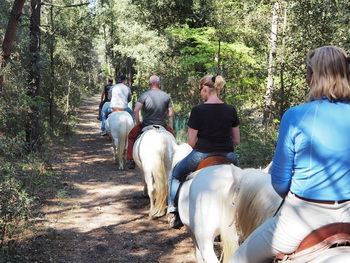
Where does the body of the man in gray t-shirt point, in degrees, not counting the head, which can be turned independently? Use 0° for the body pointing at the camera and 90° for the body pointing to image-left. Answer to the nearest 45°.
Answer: approximately 180°

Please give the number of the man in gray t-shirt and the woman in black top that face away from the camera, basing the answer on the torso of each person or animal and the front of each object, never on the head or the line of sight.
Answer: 2

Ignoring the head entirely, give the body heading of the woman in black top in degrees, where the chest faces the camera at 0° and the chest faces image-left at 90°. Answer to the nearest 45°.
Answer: approximately 180°

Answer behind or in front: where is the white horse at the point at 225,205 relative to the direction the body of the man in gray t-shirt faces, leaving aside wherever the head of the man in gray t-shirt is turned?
behind

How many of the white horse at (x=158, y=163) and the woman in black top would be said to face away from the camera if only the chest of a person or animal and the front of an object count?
2

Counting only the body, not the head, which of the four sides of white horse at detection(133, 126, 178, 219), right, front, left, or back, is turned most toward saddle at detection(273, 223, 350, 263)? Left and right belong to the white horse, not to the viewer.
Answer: back

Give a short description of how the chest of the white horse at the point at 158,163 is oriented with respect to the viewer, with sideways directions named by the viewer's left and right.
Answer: facing away from the viewer

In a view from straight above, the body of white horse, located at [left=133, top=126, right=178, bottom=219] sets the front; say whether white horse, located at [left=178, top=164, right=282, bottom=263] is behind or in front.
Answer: behind

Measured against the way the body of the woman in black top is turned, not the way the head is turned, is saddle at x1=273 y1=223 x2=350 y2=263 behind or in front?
behind

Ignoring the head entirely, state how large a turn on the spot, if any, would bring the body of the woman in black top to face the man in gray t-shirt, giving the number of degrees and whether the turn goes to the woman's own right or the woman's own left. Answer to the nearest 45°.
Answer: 0° — they already face them

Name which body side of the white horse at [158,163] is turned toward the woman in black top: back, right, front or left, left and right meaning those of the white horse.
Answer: back

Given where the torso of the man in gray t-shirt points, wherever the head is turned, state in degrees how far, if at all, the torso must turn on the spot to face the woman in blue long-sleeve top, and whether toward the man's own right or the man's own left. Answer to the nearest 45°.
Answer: approximately 180°

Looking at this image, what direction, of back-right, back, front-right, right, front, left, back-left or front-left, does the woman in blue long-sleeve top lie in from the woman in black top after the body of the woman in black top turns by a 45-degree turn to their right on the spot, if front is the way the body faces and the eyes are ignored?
back-right

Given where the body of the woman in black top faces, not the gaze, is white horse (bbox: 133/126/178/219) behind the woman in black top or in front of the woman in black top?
in front

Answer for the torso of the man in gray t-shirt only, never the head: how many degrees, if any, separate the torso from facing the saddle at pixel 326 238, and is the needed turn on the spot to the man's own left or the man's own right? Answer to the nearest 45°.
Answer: approximately 180°

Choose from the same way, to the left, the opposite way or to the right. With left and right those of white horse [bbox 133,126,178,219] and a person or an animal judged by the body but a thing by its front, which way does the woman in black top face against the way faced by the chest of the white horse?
the same way

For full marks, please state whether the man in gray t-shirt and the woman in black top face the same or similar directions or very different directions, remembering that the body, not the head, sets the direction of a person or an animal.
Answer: same or similar directions
